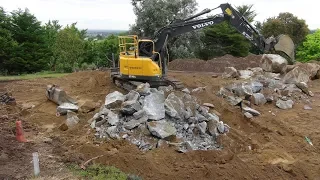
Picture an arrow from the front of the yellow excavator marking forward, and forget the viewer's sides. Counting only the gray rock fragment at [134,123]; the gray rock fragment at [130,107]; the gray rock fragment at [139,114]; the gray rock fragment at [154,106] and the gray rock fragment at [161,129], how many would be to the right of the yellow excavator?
5

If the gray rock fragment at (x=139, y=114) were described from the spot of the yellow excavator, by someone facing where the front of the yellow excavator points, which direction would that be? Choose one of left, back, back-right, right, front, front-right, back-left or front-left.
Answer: right

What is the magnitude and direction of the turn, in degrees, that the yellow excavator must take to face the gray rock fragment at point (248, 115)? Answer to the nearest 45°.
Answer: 0° — it already faces it

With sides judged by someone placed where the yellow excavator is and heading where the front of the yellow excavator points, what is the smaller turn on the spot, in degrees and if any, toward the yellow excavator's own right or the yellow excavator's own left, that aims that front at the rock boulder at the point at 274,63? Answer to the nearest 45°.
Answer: approximately 45° to the yellow excavator's own left

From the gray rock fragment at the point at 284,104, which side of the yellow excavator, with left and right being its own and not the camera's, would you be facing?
front

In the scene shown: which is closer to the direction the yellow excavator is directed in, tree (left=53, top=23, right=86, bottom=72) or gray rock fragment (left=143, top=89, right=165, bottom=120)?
the gray rock fragment

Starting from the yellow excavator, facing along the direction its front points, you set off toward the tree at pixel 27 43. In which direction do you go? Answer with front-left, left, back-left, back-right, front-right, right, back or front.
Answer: back-left

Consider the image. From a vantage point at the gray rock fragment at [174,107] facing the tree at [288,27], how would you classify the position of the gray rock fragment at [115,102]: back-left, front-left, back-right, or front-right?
back-left

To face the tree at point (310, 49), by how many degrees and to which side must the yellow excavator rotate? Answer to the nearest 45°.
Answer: approximately 45° to its left

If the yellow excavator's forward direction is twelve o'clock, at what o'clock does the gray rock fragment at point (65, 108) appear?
The gray rock fragment is roughly at 5 o'clock from the yellow excavator.

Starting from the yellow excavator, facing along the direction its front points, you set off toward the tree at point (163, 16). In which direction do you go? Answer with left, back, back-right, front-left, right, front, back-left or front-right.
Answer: left

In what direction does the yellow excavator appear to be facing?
to the viewer's right

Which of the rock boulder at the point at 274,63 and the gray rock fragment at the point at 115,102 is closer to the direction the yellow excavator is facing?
the rock boulder
